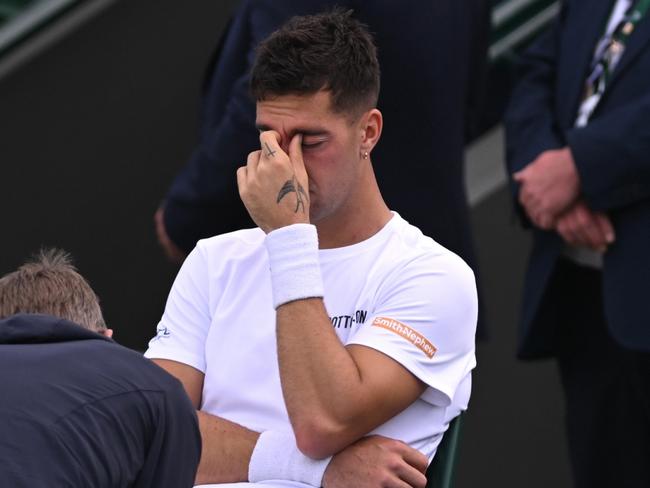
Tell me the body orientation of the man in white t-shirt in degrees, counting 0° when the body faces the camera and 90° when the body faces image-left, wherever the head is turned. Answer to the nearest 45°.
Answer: approximately 45°

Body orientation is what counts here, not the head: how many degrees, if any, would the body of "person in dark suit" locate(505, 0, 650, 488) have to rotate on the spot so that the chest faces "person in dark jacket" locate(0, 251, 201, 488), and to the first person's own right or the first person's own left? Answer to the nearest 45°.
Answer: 0° — they already face them

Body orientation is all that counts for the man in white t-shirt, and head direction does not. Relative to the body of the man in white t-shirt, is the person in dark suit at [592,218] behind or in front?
behind

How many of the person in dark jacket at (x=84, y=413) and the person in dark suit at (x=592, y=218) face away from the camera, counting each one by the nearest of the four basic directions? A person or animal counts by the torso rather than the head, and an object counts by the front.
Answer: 1

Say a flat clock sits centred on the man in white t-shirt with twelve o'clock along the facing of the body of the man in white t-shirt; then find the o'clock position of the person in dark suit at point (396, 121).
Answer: The person in dark suit is roughly at 5 o'clock from the man in white t-shirt.

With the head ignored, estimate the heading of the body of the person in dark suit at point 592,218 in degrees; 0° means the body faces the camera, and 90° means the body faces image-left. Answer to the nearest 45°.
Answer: approximately 45°

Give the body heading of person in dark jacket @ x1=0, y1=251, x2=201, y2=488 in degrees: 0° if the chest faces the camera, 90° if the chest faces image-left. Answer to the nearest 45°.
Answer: approximately 180°

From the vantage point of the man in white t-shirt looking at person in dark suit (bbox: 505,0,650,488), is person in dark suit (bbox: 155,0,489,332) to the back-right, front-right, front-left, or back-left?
front-left

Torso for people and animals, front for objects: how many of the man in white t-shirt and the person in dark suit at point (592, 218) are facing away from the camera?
0

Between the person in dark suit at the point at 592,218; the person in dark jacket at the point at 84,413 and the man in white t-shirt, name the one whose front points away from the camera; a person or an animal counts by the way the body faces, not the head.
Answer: the person in dark jacket at the point at 84,413
